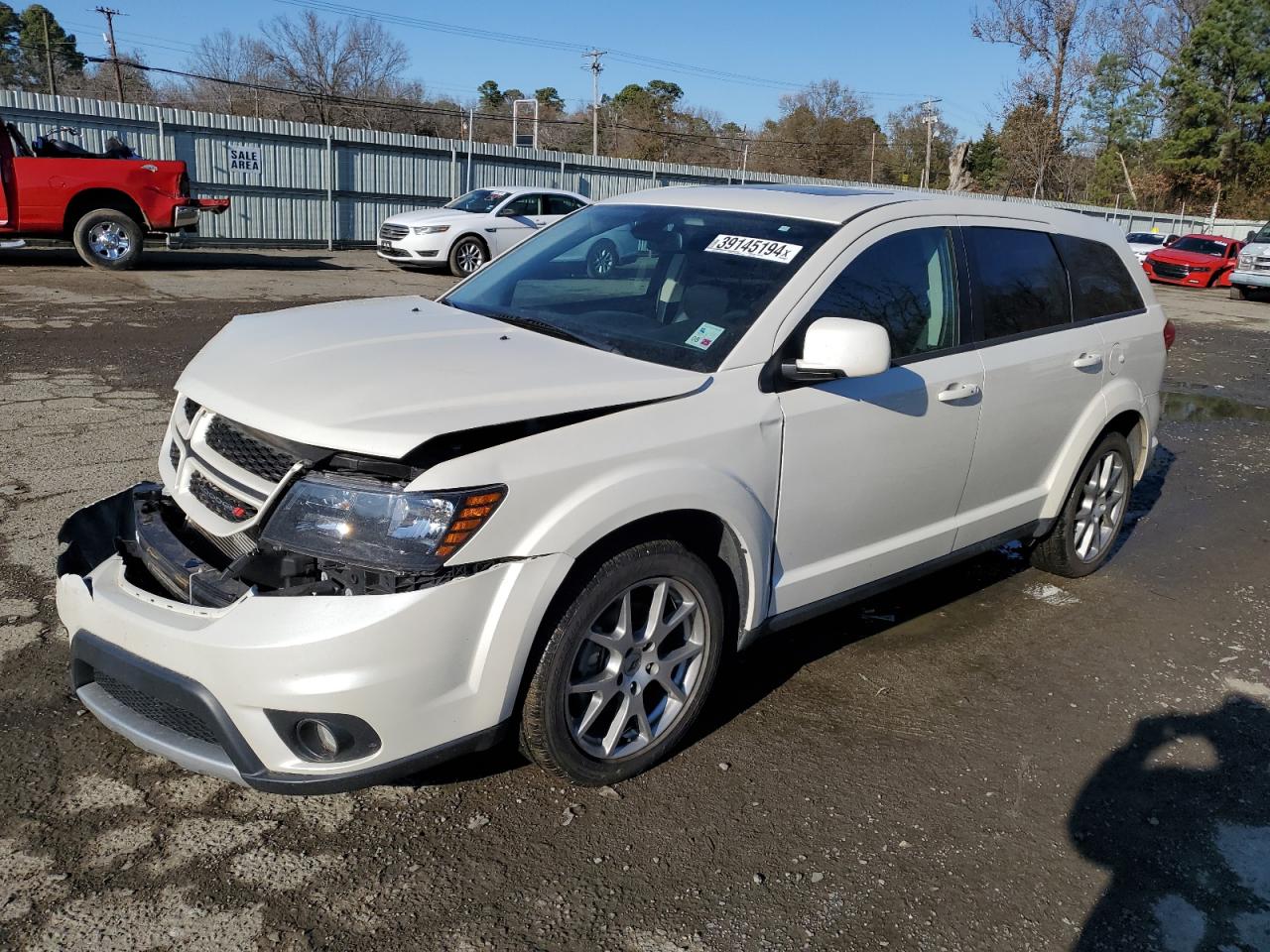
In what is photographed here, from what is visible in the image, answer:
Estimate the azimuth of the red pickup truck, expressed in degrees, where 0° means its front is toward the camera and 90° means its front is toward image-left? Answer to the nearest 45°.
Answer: approximately 90°

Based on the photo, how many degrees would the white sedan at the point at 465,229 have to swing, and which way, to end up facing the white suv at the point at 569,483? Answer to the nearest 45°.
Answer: approximately 45° to its left

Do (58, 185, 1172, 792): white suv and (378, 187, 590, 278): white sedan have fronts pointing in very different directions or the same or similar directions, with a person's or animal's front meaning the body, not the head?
same or similar directions

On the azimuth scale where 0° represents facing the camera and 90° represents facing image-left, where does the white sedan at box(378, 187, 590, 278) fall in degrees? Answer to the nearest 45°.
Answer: approximately 45°

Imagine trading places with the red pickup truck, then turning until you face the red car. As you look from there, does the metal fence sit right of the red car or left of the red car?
left

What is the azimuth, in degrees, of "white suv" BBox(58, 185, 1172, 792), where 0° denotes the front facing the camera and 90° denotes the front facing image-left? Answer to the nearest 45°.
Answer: approximately 45°

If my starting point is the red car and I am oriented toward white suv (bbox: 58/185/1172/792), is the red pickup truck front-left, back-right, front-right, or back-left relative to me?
front-right

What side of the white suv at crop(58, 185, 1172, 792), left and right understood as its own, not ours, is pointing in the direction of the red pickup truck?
right
